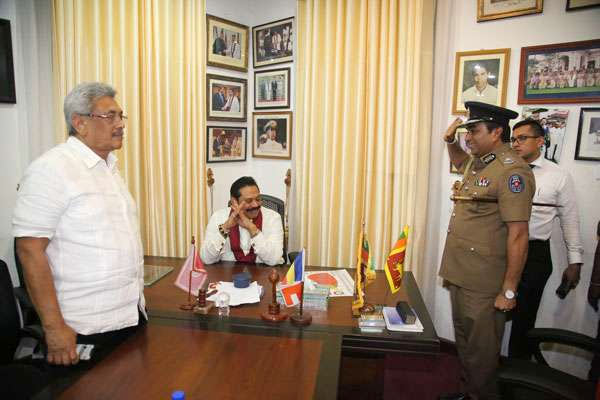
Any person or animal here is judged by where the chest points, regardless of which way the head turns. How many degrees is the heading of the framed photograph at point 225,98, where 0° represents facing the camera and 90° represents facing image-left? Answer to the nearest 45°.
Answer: approximately 315°

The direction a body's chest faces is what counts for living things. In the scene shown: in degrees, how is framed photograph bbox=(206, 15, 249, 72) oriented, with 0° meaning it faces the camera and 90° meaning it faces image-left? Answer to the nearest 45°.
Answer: approximately 315°

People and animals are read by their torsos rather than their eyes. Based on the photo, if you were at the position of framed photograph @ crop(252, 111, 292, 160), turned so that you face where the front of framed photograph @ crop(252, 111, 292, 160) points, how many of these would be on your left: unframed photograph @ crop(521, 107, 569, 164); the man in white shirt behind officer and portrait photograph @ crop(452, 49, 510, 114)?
3

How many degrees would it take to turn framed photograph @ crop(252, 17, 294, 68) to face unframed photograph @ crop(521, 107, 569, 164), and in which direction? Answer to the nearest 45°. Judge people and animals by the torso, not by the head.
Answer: approximately 90° to its left

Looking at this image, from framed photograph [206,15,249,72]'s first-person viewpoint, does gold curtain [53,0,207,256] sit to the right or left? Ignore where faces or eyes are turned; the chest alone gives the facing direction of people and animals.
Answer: on its right

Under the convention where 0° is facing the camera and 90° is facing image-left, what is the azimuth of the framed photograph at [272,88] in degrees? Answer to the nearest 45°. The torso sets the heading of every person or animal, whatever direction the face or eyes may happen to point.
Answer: approximately 45°
